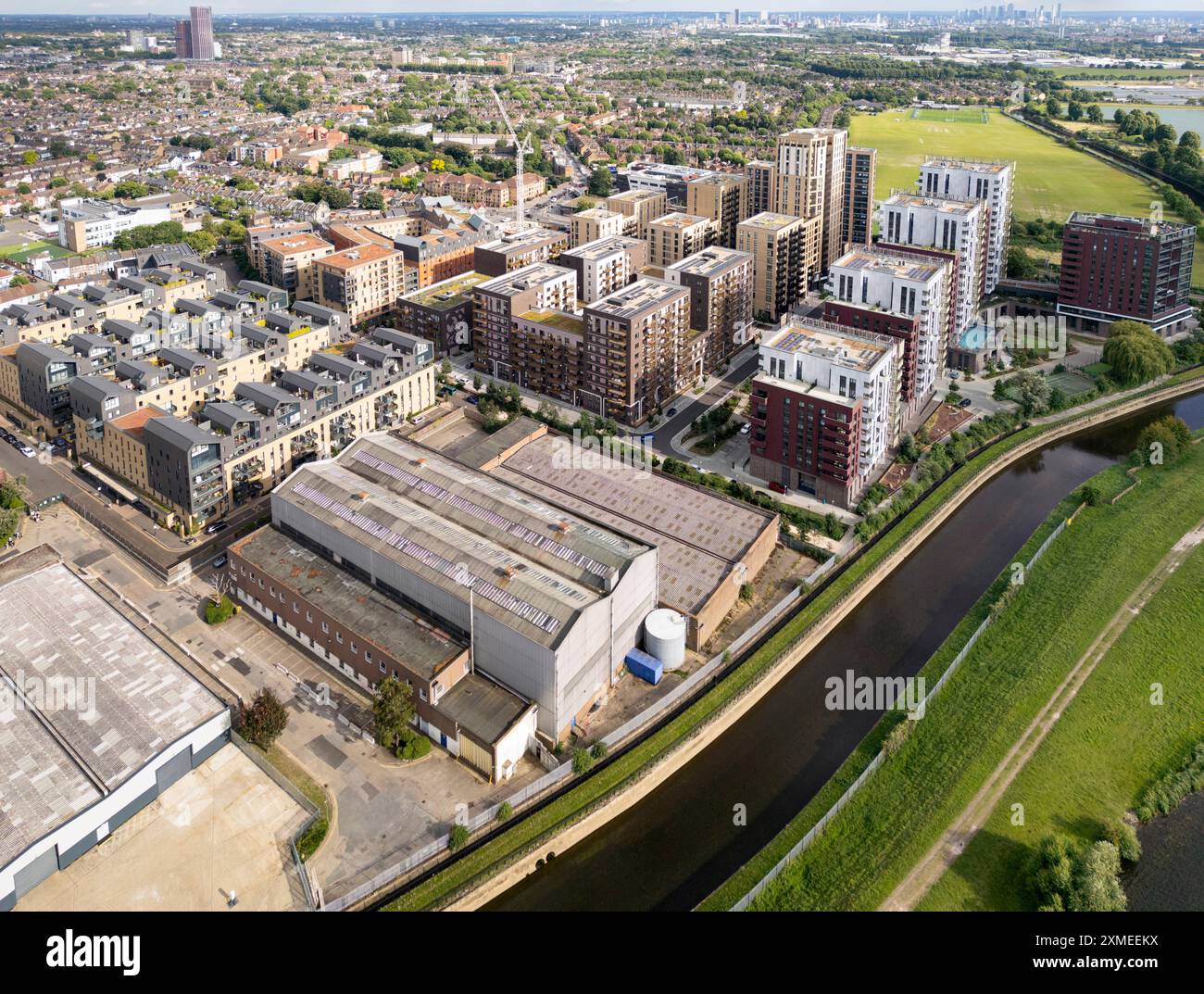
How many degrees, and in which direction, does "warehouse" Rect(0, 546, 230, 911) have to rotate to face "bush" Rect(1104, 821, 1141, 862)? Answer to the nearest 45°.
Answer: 0° — it already faces it

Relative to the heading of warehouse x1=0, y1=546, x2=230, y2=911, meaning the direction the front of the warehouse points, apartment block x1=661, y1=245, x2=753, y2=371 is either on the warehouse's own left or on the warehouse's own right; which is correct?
on the warehouse's own left

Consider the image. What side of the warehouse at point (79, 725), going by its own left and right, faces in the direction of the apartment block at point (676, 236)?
left

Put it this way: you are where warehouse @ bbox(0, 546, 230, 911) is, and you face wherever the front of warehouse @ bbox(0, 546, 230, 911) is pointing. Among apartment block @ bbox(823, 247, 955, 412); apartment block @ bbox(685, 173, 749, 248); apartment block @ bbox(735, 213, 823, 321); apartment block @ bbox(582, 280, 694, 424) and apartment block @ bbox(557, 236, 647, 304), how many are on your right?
0

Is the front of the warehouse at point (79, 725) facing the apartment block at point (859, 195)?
no

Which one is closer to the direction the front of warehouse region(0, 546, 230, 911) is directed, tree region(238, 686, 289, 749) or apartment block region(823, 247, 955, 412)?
the tree

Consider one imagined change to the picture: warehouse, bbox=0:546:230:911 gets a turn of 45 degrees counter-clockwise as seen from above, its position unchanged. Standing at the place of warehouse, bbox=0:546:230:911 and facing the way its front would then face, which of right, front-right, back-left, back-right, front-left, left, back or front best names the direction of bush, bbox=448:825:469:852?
front-right

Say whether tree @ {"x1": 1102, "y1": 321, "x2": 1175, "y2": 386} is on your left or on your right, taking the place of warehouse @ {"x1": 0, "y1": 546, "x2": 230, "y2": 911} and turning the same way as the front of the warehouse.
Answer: on your left

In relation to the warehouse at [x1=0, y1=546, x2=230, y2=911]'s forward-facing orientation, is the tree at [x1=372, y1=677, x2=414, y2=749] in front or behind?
in front

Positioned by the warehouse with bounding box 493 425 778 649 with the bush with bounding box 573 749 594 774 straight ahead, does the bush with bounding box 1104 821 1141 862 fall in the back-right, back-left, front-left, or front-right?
front-left

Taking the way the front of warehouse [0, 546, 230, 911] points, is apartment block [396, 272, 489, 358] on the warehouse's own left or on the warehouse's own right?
on the warehouse's own left

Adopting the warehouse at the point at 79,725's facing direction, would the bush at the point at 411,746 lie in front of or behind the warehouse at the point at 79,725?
in front

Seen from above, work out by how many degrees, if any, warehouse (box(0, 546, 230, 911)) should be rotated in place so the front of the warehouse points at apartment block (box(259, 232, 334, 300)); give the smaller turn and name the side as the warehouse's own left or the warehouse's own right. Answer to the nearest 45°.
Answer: approximately 135° to the warehouse's own left

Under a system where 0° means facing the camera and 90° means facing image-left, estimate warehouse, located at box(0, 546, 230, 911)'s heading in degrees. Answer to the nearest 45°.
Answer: approximately 315°

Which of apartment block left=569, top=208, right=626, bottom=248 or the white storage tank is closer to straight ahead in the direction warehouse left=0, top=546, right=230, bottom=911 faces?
the white storage tank
